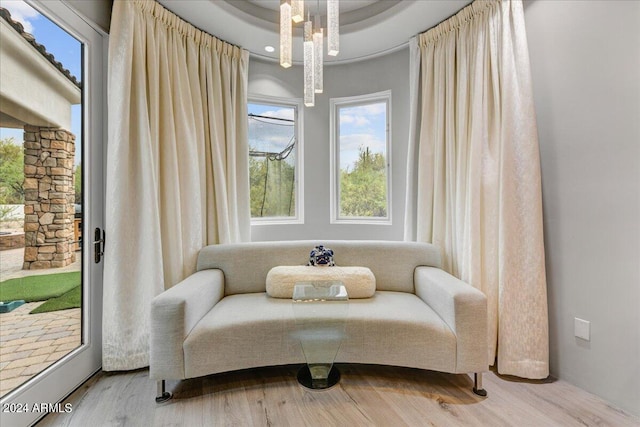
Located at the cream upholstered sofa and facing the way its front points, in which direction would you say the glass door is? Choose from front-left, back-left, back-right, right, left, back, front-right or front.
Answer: right

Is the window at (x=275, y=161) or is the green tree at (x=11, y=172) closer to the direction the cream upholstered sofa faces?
the green tree

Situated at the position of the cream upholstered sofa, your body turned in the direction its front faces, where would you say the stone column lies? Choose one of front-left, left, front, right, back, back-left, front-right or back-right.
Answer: right

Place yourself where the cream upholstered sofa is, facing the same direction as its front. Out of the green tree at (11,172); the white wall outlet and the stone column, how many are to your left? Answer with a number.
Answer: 1

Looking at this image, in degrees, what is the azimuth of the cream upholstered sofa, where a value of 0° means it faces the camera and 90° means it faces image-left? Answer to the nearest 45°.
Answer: approximately 0°

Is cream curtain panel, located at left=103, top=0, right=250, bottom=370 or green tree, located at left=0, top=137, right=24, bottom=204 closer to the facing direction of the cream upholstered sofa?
the cream curtain panel

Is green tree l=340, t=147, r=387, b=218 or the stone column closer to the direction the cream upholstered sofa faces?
the stone column

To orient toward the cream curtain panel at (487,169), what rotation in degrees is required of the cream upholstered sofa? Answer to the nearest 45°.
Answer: approximately 90° to its left

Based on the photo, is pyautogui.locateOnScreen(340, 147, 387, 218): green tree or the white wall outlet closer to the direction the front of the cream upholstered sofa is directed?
the white wall outlet

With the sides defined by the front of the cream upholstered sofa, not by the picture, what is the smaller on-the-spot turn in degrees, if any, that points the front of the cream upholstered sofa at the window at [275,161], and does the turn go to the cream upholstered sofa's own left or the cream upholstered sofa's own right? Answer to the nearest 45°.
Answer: approximately 180°

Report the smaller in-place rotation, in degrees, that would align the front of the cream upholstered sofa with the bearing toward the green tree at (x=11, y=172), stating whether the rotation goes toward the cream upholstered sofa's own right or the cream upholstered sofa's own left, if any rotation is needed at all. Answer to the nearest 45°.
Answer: approximately 90° to the cream upholstered sofa's own right

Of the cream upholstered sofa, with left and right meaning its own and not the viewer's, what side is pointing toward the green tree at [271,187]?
back

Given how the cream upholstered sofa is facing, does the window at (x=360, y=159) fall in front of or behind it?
behind

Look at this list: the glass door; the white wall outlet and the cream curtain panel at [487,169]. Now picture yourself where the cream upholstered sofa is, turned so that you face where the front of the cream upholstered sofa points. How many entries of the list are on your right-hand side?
1

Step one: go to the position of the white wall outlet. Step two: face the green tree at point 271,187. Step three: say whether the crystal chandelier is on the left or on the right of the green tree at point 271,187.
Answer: left
